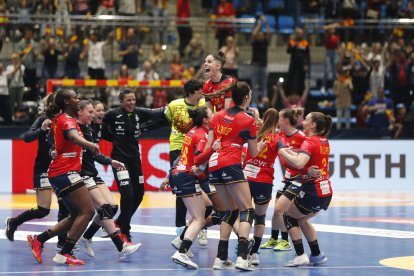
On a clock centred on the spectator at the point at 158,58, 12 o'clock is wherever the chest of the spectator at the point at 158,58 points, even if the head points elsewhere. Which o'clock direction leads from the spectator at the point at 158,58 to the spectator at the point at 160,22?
the spectator at the point at 160,22 is roughly at 6 o'clock from the spectator at the point at 158,58.

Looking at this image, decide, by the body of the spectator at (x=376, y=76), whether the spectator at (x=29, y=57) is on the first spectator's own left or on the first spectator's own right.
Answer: on the first spectator's own right

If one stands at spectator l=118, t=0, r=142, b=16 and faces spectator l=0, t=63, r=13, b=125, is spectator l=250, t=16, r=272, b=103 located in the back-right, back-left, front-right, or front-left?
back-left

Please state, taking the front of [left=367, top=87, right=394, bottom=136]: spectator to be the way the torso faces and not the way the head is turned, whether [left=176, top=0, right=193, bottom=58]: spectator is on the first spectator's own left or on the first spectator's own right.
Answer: on the first spectator's own right

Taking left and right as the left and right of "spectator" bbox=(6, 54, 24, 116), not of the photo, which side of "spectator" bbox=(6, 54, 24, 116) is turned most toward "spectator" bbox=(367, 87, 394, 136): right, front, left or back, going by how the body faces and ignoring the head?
left

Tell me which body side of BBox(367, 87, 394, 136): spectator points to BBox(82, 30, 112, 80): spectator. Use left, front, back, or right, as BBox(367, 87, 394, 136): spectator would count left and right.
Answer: right

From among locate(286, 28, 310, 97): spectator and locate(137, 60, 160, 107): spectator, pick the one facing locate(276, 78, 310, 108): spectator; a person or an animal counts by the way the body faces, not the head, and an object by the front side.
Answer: locate(286, 28, 310, 97): spectator

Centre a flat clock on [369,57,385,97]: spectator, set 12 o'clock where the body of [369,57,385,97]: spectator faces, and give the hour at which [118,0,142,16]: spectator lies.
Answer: [118,0,142,16]: spectator is roughly at 3 o'clock from [369,57,385,97]: spectator.

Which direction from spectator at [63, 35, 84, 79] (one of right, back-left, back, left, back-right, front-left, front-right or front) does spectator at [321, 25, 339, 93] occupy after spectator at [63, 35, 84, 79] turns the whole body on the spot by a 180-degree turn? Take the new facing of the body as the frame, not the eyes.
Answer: right

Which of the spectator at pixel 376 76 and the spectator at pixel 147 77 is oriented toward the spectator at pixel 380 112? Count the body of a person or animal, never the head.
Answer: the spectator at pixel 376 76

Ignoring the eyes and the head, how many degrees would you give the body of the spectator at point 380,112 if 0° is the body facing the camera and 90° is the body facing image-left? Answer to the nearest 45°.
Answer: approximately 0°

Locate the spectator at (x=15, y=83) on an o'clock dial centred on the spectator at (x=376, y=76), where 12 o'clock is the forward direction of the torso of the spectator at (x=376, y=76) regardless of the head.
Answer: the spectator at (x=15, y=83) is roughly at 2 o'clock from the spectator at (x=376, y=76).

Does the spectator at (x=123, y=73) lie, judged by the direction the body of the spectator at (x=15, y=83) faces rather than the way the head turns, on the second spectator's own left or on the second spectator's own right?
on the second spectator's own left
